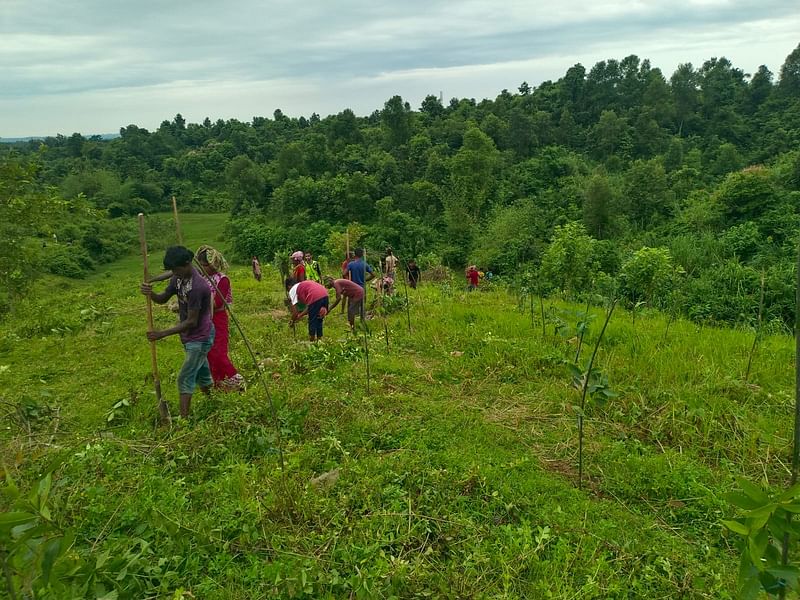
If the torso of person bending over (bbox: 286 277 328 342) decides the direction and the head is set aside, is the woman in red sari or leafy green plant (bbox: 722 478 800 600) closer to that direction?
the woman in red sari

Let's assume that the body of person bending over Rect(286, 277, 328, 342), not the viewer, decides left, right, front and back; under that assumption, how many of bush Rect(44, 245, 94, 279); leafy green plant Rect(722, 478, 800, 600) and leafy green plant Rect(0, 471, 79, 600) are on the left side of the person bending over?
2

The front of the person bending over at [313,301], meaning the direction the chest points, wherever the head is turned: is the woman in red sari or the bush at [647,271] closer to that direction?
the woman in red sari

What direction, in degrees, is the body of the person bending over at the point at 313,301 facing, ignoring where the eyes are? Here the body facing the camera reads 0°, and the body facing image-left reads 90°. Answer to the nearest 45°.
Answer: approximately 90°

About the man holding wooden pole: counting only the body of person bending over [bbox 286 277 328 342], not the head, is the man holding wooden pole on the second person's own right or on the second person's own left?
on the second person's own left

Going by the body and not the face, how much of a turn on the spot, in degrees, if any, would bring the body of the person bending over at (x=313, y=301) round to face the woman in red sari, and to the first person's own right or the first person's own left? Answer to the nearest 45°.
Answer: approximately 45° to the first person's own left
